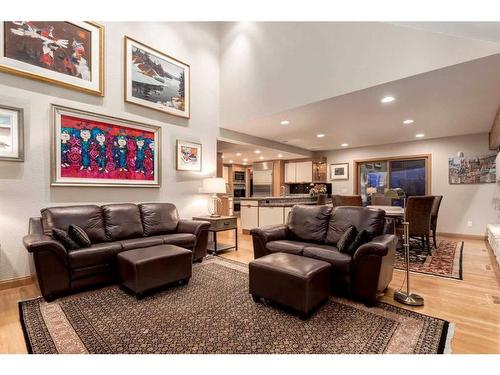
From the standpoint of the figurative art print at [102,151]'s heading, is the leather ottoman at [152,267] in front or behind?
in front

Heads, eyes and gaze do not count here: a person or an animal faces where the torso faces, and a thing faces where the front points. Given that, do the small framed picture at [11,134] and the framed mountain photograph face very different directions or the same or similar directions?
same or similar directions

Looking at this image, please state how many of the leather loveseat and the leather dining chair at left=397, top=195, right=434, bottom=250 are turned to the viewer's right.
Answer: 0

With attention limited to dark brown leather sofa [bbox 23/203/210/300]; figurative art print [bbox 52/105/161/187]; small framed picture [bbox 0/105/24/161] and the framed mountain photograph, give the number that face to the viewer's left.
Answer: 0

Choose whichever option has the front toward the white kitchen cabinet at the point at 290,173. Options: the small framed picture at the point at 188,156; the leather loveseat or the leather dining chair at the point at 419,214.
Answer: the leather dining chair

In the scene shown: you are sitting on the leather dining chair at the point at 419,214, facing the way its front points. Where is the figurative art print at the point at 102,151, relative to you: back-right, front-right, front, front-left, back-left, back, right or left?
left

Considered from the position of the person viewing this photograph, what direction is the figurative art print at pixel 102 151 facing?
facing the viewer and to the right of the viewer

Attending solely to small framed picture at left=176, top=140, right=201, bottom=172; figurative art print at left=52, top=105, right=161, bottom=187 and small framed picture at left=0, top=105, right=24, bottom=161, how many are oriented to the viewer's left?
0

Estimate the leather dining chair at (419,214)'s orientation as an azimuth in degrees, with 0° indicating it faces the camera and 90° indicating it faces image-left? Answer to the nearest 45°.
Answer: approximately 135°

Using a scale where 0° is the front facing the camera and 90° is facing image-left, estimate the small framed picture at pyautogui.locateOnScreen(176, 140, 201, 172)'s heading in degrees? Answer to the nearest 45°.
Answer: approximately 315°

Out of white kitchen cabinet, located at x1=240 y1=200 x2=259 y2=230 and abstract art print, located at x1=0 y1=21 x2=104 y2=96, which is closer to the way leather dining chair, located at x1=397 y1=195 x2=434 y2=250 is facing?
the white kitchen cabinet

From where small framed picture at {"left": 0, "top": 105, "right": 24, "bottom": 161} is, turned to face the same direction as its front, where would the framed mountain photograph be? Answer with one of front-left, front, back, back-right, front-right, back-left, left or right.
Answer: front-left
